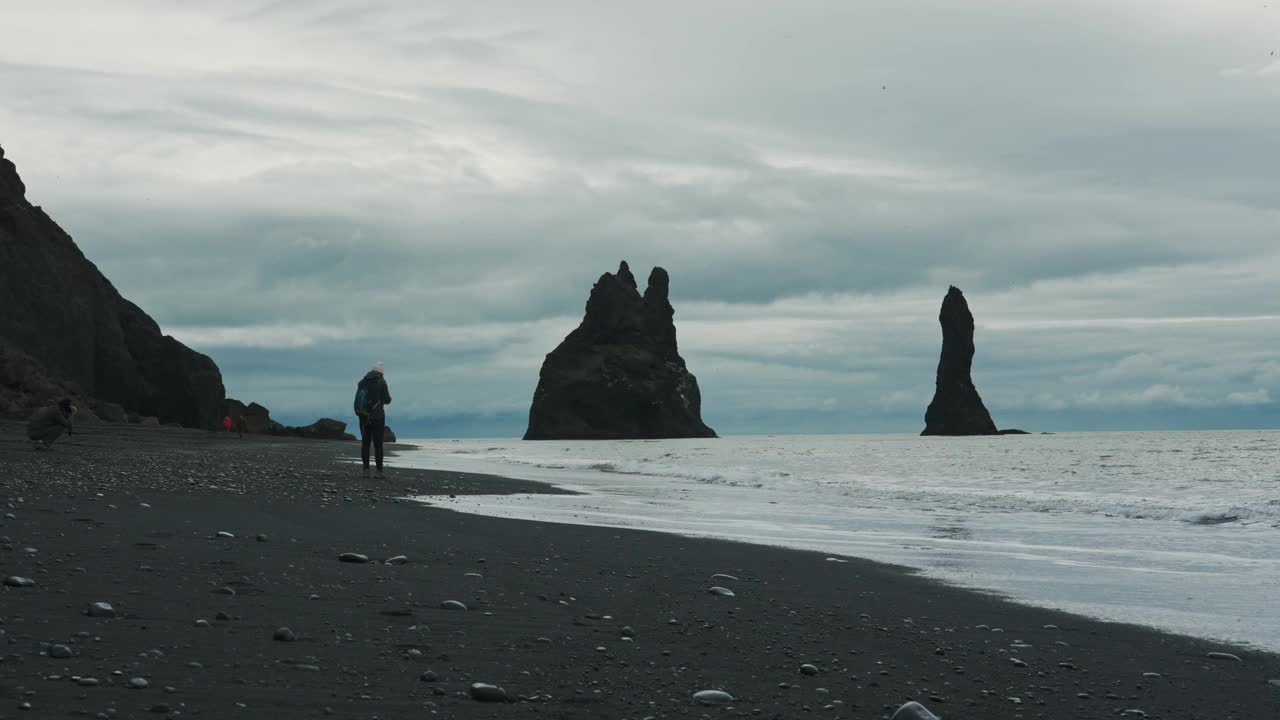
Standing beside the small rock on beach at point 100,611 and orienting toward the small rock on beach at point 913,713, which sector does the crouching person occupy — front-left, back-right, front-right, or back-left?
back-left

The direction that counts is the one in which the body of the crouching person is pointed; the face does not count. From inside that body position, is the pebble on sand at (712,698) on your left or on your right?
on your right

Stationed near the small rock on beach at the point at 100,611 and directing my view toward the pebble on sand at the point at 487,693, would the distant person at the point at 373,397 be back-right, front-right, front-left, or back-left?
back-left

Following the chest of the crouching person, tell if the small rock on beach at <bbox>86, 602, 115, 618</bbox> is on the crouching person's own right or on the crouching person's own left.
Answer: on the crouching person's own right

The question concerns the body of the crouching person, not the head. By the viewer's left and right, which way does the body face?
facing to the right of the viewer

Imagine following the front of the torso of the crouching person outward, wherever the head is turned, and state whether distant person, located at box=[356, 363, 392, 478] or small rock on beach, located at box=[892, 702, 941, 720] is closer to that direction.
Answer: the distant person

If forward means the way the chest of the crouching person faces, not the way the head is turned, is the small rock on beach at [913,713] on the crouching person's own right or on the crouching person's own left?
on the crouching person's own right

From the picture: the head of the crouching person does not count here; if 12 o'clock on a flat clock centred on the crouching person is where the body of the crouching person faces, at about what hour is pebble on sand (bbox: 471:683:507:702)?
The pebble on sand is roughly at 3 o'clock from the crouching person.
